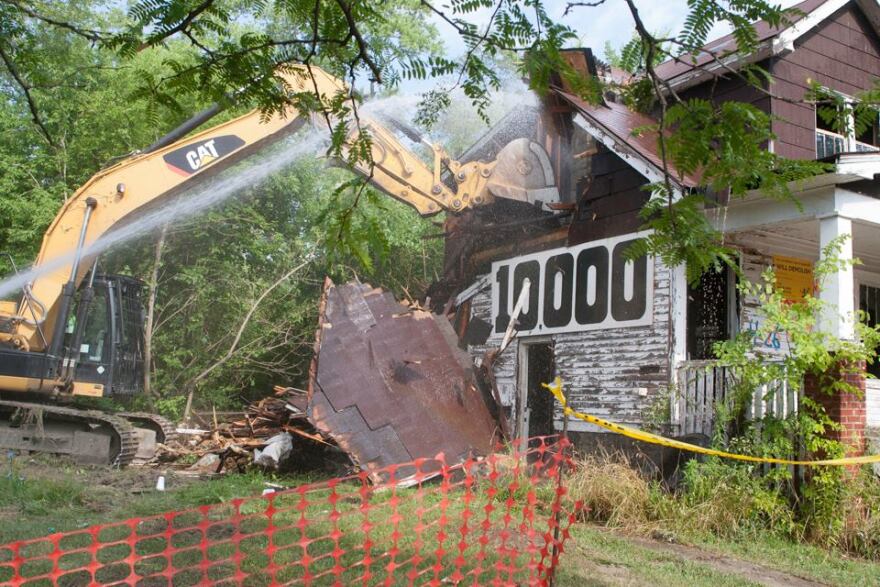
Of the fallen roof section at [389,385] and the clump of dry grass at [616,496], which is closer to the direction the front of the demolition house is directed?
the clump of dry grass

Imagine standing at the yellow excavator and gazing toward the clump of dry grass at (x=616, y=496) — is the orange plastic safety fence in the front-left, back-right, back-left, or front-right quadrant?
front-right

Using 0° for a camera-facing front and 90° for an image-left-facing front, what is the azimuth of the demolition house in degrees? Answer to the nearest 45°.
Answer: approximately 315°

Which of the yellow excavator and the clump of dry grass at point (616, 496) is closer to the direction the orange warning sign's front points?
the clump of dry grass

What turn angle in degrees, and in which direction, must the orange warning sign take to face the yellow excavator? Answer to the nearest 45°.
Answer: approximately 45° to its right

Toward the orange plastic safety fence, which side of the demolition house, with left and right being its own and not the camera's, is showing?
right

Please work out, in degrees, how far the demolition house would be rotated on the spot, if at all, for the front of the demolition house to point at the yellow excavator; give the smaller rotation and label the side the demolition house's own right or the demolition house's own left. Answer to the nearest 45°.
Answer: approximately 135° to the demolition house's own right

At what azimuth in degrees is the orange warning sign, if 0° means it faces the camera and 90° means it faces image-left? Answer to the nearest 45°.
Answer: approximately 0°

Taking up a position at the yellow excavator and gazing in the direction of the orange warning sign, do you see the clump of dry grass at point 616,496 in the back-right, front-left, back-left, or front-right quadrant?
front-right

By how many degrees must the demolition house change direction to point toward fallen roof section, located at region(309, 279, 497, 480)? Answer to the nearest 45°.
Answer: approximately 135° to its right
